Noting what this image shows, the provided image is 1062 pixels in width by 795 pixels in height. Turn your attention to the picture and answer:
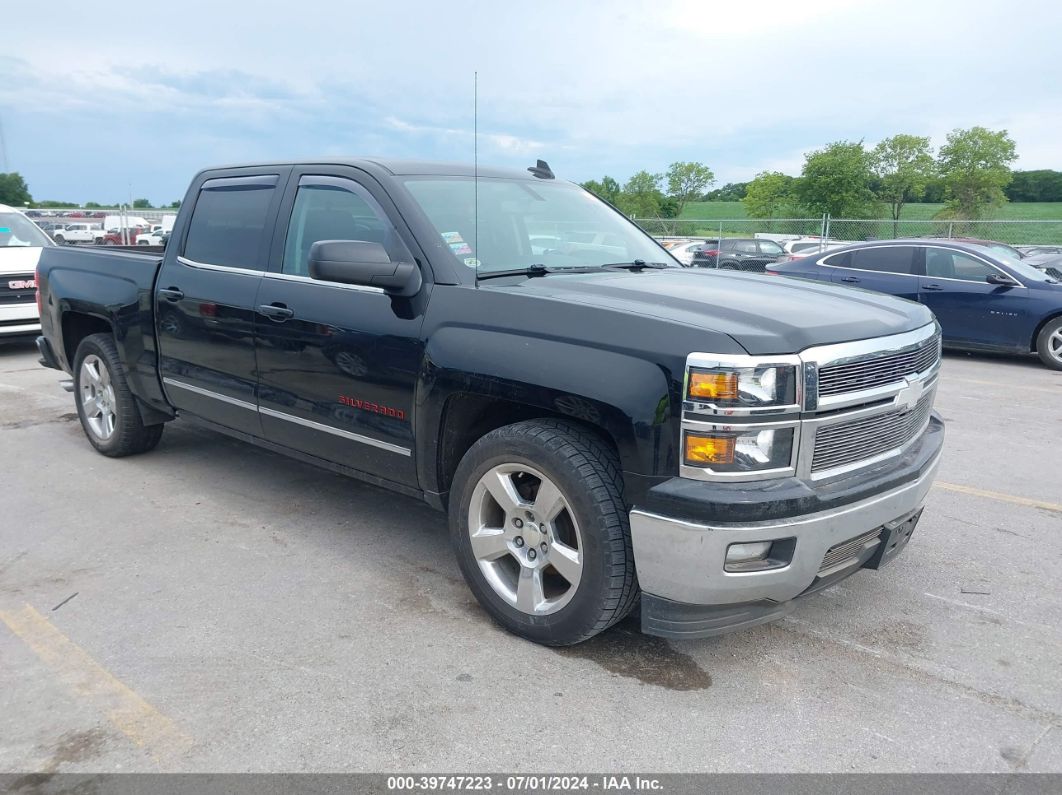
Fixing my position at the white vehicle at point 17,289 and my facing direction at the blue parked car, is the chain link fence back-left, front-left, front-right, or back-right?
front-left

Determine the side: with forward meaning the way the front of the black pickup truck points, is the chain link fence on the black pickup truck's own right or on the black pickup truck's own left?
on the black pickup truck's own left

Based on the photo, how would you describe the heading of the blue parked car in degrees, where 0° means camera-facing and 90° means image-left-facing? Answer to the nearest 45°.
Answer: approximately 315°

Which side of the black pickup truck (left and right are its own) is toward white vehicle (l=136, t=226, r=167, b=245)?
back

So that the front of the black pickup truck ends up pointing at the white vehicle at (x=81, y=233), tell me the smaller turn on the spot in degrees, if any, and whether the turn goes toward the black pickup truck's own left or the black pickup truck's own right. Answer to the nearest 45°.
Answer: approximately 180°

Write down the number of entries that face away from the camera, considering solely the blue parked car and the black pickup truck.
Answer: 0

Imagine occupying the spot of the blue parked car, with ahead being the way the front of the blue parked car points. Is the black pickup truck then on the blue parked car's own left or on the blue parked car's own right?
on the blue parked car's own right

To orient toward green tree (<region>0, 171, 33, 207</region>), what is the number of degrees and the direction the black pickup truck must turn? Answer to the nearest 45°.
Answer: approximately 180°

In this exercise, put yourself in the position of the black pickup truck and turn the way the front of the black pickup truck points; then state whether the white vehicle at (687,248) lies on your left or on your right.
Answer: on your left

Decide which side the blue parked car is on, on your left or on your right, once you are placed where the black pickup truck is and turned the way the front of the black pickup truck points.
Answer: on your left
